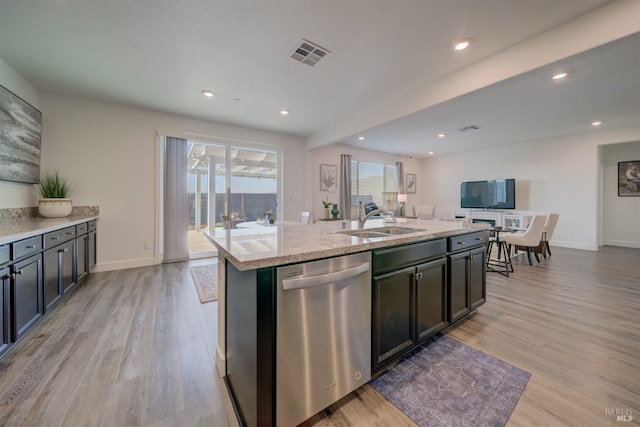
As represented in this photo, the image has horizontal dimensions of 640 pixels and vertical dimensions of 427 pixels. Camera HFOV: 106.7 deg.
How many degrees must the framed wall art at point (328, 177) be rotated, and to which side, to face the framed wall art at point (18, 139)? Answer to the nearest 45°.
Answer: approximately 90° to its right

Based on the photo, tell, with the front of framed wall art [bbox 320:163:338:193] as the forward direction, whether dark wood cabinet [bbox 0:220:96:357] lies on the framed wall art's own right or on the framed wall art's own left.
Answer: on the framed wall art's own right

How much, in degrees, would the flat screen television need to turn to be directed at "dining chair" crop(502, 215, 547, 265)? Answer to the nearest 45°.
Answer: approximately 45° to its left

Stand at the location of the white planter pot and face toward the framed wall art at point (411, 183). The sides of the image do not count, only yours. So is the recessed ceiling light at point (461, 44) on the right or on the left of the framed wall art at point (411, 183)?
right

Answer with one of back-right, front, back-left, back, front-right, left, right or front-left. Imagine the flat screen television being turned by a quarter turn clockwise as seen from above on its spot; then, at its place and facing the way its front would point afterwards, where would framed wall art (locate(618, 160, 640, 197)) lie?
back-right

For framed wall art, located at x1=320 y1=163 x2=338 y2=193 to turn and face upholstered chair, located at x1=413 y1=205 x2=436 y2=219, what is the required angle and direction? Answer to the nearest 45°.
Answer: approximately 90° to its left

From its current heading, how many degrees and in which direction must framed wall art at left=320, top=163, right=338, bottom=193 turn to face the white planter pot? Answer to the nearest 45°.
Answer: approximately 90° to its right

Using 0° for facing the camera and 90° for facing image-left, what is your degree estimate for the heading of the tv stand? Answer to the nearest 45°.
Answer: approximately 45°

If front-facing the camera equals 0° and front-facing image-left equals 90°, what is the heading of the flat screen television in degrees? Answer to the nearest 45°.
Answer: approximately 45°
